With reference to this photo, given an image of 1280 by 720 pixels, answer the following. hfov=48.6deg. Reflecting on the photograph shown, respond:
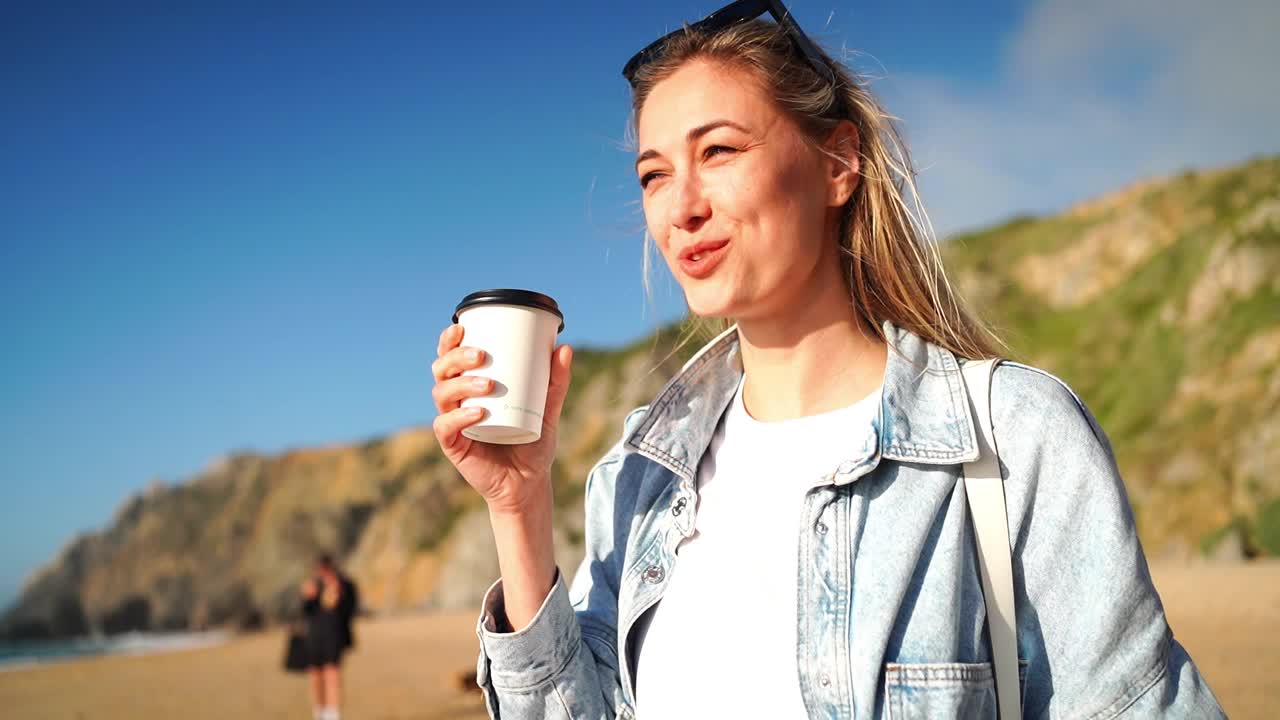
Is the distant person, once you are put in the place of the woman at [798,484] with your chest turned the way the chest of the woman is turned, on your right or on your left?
on your right

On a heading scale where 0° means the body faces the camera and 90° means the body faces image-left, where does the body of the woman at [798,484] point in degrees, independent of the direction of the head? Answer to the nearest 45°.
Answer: approximately 45°
